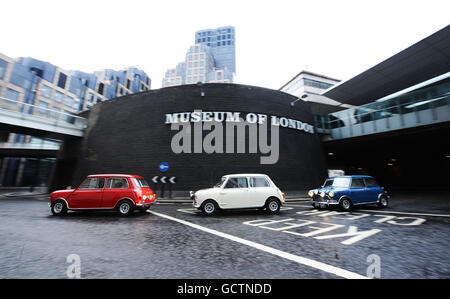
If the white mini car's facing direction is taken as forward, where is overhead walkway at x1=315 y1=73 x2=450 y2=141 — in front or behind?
behind

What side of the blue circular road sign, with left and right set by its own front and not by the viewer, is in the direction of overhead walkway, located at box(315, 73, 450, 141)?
left

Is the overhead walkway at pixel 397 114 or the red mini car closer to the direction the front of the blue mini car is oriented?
the red mini car

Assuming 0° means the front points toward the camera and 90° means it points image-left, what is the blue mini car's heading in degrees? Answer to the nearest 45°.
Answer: approximately 45°

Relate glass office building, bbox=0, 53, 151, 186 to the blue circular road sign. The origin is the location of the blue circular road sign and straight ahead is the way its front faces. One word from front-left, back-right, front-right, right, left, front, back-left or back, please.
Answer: back-right

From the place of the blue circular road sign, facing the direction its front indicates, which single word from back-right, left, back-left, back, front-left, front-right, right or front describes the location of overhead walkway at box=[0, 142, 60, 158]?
back-right

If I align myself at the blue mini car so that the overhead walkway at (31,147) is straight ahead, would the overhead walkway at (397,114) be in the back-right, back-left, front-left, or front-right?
back-right

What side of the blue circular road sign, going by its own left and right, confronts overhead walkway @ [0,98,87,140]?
right

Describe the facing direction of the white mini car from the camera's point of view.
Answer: facing to the left of the viewer

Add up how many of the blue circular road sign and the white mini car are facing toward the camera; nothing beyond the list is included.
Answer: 1

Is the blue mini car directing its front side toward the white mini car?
yes

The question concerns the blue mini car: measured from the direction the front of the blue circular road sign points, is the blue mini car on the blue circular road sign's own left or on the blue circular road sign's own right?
on the blue circular road sign's own left

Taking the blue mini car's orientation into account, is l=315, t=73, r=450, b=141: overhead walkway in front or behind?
behind
